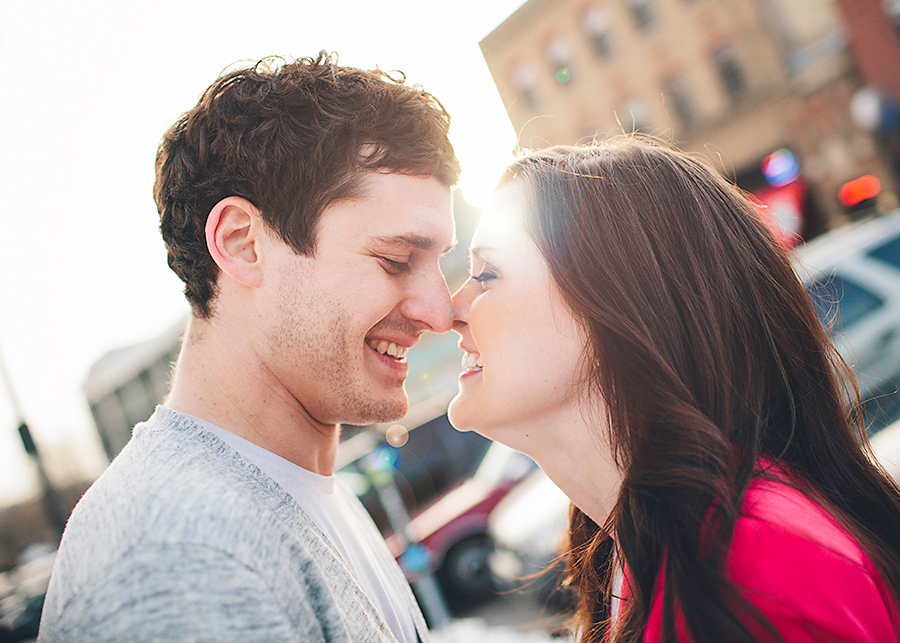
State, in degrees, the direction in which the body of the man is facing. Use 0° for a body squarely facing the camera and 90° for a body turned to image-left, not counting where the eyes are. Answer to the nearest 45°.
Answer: approximately 270°

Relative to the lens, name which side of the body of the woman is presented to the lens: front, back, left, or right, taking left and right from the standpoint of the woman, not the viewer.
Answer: left

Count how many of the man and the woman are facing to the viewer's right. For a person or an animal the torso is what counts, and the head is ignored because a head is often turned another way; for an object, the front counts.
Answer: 1

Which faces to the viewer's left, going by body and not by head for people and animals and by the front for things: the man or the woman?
the woman

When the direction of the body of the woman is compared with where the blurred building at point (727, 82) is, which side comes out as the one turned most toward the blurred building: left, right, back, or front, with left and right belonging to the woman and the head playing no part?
right

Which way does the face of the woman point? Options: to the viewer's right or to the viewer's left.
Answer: to the viewer's left

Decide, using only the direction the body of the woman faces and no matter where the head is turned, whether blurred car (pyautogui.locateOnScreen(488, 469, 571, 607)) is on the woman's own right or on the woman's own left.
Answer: on the woman's own right
